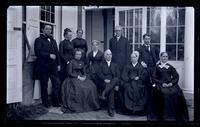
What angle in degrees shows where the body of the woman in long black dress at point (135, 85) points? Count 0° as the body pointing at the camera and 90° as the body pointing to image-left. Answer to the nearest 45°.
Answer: approximately 0°

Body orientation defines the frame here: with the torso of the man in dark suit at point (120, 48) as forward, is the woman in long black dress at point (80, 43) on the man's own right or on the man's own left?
on the man's own right

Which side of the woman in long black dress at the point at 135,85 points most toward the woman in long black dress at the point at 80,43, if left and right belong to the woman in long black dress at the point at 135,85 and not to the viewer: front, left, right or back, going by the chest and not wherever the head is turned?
right

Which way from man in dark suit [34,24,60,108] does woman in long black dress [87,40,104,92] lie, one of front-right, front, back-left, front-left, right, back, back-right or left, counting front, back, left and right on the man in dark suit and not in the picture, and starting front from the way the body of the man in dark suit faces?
front-left

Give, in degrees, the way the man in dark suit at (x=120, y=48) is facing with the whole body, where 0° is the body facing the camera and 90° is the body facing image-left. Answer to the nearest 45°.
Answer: approximately 0°
